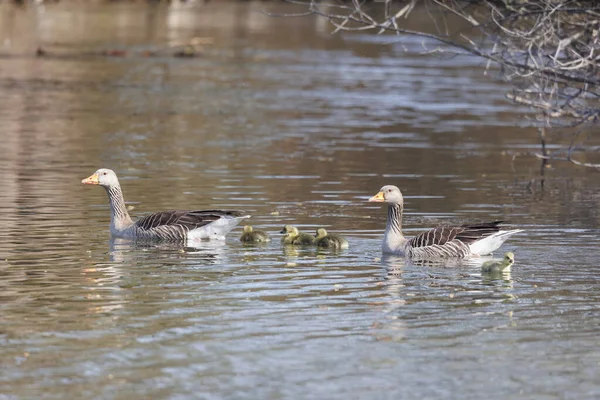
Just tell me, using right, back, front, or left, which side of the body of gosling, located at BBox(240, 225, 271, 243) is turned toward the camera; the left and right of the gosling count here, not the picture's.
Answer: left

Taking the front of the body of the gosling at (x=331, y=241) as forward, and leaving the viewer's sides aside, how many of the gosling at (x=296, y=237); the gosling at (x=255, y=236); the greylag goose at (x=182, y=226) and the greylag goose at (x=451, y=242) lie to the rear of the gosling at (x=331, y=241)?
1

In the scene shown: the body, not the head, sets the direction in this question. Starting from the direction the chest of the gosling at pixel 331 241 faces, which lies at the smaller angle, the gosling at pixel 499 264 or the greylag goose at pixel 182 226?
the greylag goose

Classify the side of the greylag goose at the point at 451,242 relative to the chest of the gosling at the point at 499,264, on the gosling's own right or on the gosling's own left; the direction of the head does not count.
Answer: on the gosling's own left

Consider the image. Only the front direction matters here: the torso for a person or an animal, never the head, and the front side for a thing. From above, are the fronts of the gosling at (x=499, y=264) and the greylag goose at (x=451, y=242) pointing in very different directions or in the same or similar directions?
very different directions

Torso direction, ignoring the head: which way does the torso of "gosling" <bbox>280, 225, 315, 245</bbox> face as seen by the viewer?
to the viewer's left

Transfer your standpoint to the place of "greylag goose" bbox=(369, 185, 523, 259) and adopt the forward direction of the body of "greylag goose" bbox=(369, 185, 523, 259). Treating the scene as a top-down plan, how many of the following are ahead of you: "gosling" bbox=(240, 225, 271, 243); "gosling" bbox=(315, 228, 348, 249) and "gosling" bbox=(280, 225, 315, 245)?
3

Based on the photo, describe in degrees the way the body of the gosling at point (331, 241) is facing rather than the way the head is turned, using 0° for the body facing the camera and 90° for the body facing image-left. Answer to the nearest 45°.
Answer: approximately 90°

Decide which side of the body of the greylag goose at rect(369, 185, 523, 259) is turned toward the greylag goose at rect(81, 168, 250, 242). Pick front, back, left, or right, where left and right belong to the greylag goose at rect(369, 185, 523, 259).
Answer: front

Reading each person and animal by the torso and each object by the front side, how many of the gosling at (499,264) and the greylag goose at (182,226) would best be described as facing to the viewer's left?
1
